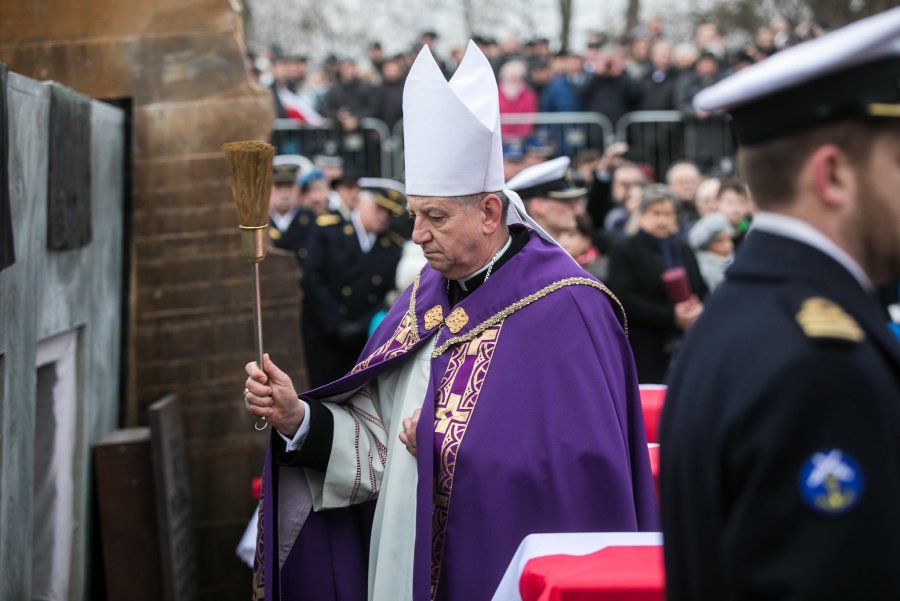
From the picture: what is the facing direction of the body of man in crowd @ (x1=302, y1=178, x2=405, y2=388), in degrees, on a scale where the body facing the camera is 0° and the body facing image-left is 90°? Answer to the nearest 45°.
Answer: approximately 315°

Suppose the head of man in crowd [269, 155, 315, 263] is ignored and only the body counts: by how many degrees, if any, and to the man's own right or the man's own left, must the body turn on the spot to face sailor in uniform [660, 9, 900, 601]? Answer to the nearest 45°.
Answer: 0° — they already face them

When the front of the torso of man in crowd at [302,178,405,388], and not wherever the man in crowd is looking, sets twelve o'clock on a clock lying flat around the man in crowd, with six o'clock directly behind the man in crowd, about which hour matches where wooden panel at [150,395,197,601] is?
The wooden panel is roughly at 2 o'clock from the man in crowd.

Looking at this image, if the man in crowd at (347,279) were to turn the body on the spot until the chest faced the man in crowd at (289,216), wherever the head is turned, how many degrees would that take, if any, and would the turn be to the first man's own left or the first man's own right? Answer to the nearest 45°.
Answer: approximately 180°

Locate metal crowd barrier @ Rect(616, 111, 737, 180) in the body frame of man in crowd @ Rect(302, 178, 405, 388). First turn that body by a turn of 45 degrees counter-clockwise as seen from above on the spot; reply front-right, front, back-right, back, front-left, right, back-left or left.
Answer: front-left

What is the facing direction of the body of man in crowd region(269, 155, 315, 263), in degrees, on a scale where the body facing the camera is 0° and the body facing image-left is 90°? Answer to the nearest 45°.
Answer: approximately 0°
